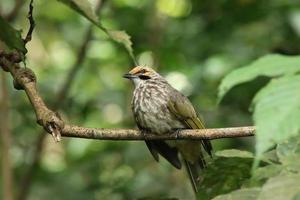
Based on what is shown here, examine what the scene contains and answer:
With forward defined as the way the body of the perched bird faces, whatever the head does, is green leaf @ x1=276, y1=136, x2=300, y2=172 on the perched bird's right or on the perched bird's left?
on the perched bird's left

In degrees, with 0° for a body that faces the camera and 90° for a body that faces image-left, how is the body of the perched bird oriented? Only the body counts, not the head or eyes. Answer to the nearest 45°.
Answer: approximately 45°

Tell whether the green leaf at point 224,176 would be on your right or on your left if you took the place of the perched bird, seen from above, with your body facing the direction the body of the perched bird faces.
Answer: on your left

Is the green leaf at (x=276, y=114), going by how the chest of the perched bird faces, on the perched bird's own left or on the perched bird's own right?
on the perched bird's own left

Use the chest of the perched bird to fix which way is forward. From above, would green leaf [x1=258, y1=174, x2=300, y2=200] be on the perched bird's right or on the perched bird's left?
on the perched bird's left
